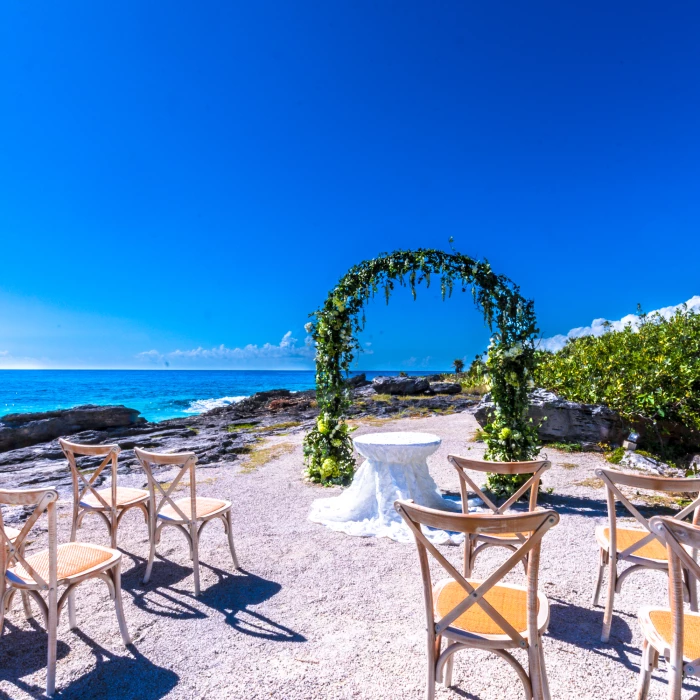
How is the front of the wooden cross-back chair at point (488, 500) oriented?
away from the camera

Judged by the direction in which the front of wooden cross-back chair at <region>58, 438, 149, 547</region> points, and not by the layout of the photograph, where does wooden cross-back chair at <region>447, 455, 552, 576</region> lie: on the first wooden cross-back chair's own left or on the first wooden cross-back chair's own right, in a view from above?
on the first wooden cross-back chair's own right

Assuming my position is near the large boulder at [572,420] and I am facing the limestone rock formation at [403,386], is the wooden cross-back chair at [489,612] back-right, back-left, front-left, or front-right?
back-left

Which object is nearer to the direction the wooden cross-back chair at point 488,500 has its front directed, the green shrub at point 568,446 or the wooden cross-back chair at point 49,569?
the green shrub

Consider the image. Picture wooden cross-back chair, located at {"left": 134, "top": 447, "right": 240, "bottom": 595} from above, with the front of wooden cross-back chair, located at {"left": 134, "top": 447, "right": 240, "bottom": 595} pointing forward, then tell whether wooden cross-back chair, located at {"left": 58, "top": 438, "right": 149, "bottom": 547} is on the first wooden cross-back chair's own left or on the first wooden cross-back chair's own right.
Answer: on the first wooden cross-back chair's own left

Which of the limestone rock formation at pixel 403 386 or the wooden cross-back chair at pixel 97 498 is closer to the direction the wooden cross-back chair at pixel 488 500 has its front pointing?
the limestone rock formation

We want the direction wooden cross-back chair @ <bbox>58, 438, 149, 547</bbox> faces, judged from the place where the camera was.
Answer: facing away from the viewer and to the right of the viewer

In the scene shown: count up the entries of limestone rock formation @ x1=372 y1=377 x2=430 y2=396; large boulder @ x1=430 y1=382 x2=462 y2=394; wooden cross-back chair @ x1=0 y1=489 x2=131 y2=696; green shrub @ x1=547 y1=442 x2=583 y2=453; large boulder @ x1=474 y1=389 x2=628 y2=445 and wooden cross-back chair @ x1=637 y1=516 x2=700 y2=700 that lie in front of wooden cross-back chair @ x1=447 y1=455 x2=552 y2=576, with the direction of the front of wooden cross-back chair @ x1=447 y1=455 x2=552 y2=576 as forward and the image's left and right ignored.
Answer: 4

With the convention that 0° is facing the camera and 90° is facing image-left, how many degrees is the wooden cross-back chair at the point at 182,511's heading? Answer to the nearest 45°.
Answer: approximately 225°

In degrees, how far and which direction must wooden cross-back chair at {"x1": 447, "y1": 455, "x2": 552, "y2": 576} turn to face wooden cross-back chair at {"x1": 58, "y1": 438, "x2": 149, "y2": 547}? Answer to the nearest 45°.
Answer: approximately 90° to its left

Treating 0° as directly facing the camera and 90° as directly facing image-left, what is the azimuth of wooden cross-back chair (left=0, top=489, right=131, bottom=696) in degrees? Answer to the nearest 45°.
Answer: approximately 225°

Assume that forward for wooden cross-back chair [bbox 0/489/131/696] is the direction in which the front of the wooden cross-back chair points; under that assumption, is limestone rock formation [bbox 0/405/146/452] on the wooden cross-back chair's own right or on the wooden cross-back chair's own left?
on the wooden cross-back chair's own left
